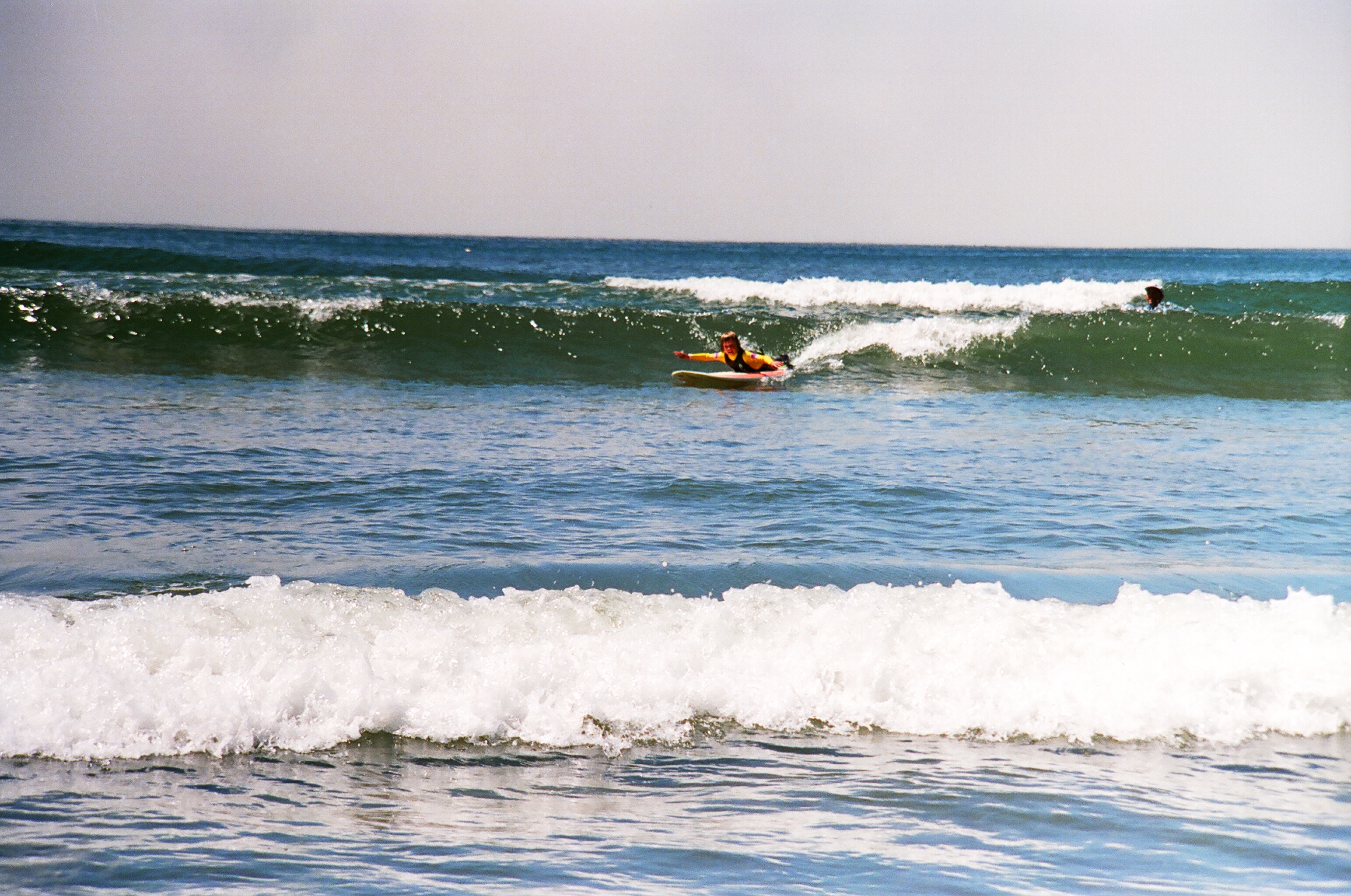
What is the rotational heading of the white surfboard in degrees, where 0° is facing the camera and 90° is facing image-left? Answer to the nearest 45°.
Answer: approximately 90°
